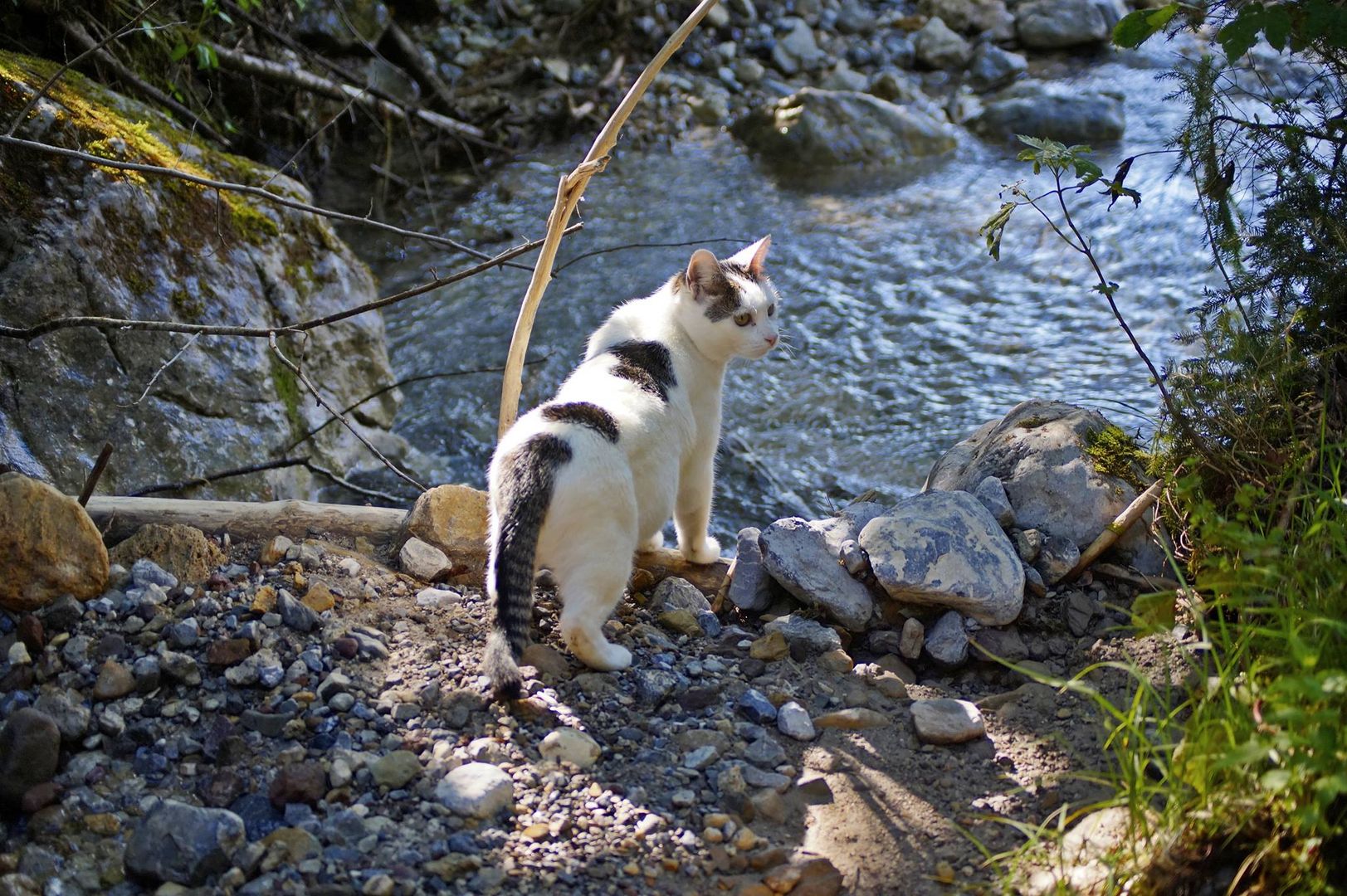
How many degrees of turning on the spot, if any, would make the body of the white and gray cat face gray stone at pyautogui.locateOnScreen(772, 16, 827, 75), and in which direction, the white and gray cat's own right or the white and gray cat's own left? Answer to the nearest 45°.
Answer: approximately 45° to the white and gray cat's own left

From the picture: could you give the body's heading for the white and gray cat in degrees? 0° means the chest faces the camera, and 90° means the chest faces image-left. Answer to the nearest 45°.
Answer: approximately 225°

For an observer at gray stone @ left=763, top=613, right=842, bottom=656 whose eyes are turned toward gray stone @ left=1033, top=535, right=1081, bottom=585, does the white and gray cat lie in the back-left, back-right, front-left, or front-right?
back-left

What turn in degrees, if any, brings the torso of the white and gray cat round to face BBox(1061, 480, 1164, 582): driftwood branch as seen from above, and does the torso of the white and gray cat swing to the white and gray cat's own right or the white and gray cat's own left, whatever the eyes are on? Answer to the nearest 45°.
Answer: approximately 45° to the white and gray cat's own right

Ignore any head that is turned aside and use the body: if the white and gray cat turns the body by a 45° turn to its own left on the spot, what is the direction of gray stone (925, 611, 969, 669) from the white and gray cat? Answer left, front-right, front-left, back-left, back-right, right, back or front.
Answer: right

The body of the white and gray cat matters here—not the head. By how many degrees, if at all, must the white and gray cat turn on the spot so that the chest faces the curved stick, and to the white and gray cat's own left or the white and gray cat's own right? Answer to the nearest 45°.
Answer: approximately 45° to the white and gray cat's own left

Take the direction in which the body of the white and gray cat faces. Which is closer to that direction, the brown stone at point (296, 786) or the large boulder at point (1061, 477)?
the large boulder

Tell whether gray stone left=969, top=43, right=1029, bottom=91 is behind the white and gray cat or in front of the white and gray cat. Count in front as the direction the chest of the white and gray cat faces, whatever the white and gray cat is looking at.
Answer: in front

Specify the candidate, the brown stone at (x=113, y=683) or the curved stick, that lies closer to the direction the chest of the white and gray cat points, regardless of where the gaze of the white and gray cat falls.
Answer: the curved stick

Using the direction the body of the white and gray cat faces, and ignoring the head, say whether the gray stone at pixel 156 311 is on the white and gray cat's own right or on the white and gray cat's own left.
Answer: on the white and gray cat's own left
